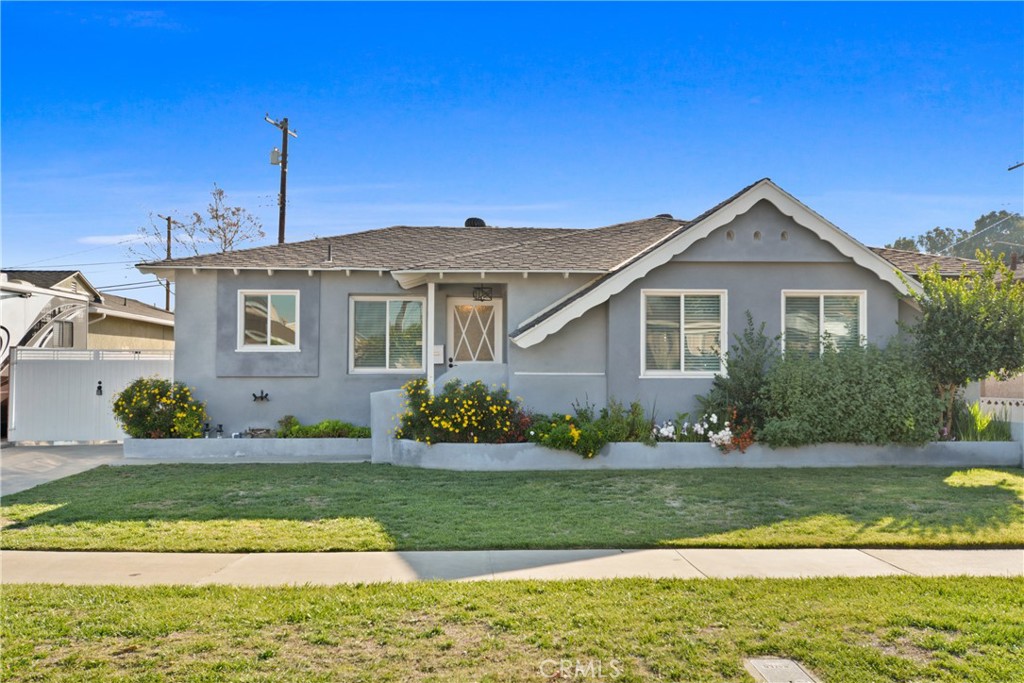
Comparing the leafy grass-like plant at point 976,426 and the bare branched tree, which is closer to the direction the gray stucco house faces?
the leafy grass-like plant

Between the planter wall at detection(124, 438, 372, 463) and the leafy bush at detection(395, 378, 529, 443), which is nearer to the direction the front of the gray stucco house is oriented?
the leafy bush

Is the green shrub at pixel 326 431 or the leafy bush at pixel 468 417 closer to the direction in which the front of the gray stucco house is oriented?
the leafy bush

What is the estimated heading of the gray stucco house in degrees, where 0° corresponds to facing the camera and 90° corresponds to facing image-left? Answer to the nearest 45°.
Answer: approximately 0°

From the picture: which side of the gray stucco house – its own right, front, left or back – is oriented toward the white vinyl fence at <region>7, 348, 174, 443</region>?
right

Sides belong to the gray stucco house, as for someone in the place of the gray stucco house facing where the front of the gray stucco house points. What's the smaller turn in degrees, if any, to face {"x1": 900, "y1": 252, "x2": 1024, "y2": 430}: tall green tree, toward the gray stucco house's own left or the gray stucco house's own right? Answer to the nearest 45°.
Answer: approximately 90° to the gray stucco house's own left

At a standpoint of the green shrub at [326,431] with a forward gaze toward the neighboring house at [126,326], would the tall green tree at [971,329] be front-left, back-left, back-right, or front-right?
back-right

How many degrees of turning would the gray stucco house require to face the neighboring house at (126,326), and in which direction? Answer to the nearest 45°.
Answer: approximately 135° to its right
